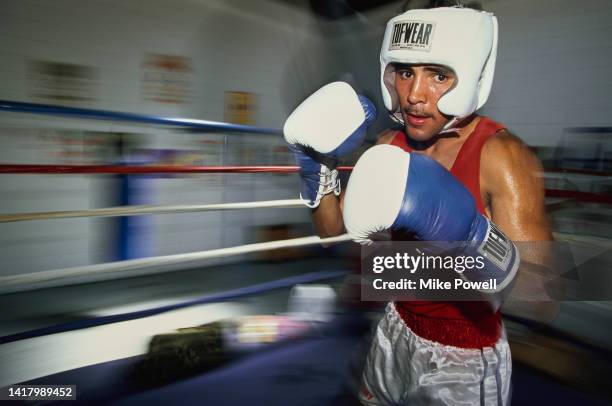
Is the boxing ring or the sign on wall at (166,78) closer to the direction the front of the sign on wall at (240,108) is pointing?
the boxing ring

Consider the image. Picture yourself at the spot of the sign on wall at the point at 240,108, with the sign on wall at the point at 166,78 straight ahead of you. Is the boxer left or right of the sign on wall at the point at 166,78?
left

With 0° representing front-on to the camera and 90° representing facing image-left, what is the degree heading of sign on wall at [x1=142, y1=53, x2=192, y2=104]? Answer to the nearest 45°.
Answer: approximately 0°

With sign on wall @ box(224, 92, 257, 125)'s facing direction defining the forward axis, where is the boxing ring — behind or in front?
in front

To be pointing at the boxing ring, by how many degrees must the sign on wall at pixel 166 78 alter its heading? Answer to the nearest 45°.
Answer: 0° — it already faces it
